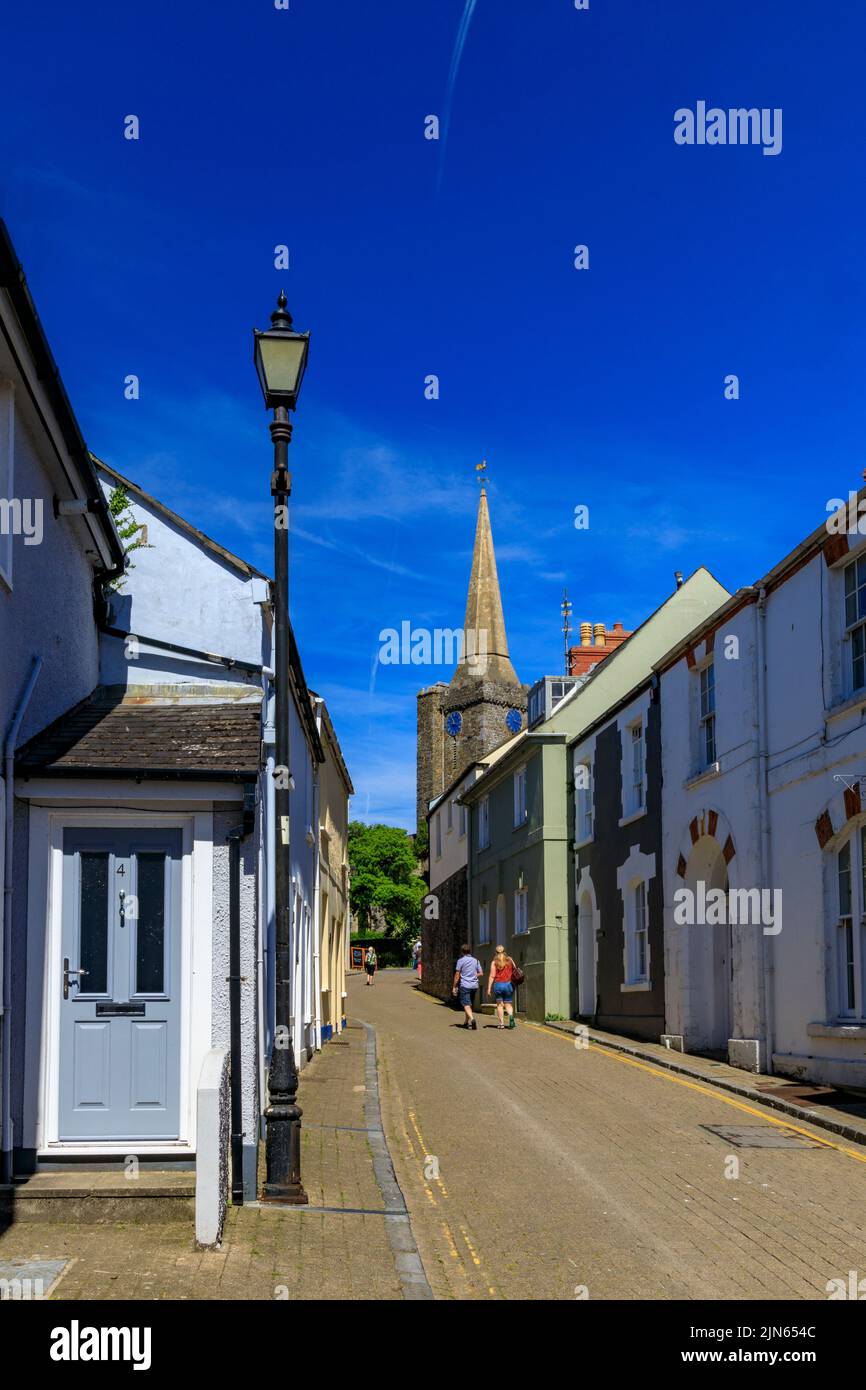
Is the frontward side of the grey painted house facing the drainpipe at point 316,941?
yes

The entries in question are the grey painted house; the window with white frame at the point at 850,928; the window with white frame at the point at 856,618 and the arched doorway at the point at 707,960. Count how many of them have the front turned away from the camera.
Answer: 0

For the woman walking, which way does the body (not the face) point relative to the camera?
away from the camera

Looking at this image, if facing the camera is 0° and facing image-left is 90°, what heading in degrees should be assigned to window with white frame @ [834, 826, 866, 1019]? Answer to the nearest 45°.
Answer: approximately 45°

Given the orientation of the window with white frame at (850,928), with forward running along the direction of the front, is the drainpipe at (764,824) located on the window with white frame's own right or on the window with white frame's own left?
on the window with white frame's own right

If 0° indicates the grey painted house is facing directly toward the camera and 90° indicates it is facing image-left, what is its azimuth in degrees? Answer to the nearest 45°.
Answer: approximately 45°

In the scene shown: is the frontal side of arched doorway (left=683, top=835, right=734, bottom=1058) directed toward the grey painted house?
no

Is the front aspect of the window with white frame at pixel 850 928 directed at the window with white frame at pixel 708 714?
no

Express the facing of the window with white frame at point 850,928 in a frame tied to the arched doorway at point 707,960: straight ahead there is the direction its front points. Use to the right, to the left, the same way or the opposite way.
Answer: the same way

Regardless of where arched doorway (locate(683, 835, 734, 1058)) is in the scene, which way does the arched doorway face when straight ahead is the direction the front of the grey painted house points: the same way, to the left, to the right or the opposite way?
the same way

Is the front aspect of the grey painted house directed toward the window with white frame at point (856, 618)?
no

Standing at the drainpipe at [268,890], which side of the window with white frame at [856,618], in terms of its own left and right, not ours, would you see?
front

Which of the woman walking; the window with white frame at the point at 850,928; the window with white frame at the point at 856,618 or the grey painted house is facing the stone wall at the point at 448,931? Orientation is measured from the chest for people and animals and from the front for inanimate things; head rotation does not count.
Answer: the woman walking

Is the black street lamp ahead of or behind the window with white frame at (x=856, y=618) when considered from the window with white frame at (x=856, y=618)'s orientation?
ahead

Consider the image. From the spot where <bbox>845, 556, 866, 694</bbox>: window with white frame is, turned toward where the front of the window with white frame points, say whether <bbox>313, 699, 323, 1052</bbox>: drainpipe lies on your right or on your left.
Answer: on your right

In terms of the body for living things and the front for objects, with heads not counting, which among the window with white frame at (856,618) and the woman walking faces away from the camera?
the woman walking

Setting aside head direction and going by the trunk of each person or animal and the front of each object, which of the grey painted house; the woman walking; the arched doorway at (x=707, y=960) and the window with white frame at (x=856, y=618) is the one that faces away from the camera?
the woman walking
